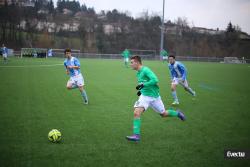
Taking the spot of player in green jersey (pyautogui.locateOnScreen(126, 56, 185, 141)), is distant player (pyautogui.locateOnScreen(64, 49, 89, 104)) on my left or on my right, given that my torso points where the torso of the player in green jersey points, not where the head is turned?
on my right

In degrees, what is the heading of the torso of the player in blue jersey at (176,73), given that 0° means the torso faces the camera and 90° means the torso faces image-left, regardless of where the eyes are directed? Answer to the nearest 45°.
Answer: approximately 45°

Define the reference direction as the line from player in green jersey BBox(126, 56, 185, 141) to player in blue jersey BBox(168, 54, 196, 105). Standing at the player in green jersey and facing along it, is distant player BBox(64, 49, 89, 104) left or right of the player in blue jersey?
left

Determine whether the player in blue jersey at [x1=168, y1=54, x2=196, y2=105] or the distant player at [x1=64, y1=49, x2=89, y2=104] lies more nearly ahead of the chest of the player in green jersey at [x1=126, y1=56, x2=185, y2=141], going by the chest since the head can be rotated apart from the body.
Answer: the distant player

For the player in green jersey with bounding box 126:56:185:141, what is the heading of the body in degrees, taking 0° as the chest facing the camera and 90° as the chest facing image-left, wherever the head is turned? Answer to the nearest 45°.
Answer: approximately 90°

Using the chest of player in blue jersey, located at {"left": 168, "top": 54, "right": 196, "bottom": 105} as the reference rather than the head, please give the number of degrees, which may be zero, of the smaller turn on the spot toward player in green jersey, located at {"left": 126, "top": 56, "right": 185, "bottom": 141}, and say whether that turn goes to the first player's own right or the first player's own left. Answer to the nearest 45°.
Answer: approximately 45° to the first player's own left
